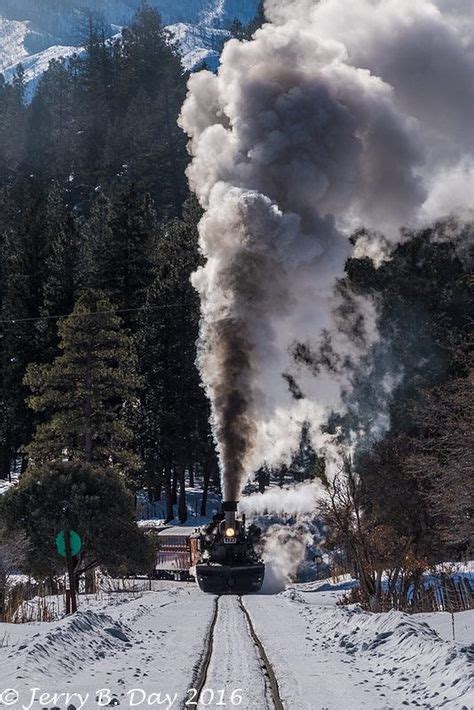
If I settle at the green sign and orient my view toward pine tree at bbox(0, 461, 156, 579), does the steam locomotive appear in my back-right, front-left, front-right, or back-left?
front-right

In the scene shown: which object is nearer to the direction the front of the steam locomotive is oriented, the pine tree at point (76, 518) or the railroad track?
the railroad track

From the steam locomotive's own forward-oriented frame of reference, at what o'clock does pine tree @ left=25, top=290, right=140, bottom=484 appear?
The pine tree is roughly at 5 o'clock from the steam locomotive.

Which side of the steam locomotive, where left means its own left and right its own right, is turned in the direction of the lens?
front

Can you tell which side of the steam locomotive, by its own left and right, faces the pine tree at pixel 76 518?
right

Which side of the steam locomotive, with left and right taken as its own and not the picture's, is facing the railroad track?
front

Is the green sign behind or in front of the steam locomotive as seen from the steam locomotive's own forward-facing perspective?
in front

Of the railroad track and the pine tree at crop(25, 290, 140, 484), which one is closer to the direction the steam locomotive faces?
the railroad track
